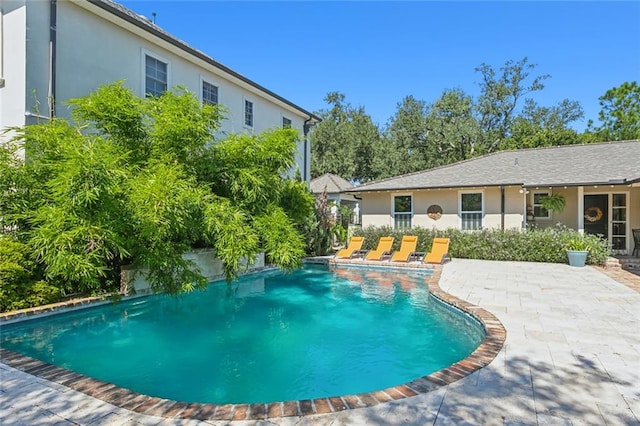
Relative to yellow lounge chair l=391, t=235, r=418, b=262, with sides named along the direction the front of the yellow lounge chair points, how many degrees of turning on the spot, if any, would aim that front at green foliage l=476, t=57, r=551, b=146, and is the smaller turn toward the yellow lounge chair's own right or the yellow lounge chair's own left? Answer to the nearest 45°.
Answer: approximately 135° to the yellow lounge chair's own right

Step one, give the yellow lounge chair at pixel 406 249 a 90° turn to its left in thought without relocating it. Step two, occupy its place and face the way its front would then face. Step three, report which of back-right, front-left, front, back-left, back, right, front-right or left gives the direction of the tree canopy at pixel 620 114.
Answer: left

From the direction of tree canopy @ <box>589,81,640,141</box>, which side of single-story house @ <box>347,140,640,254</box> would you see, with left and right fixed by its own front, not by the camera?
back

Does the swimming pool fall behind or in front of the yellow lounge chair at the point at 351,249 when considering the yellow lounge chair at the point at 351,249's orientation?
in front

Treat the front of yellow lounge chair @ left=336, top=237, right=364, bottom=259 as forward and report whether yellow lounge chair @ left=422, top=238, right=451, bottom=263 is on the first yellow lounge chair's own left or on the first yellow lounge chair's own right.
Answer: on the first yellow lounge chair's own left

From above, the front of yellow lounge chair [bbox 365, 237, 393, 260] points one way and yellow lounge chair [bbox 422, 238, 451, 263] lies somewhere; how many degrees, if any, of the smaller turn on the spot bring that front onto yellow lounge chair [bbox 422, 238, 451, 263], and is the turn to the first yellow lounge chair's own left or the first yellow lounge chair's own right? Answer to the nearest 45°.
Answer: approximately 90° to the first yellow lounge chair's own left

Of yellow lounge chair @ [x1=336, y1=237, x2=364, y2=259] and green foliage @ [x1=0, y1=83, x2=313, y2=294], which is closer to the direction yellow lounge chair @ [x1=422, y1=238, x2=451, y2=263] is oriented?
the green foliage

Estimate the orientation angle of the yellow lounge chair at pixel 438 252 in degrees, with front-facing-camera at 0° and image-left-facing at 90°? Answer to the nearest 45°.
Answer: approximately 45°

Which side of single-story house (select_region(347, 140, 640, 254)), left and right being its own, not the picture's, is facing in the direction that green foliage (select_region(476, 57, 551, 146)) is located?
back

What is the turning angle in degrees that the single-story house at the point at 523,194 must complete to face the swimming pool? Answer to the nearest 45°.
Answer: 0° — it already faces it

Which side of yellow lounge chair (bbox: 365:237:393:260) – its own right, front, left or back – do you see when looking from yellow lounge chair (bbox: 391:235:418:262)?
left

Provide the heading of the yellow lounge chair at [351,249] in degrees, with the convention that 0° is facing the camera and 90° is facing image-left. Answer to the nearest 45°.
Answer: approximately 45°

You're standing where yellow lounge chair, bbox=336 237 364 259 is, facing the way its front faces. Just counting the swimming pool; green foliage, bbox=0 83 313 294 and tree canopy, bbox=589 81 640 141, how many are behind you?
1
